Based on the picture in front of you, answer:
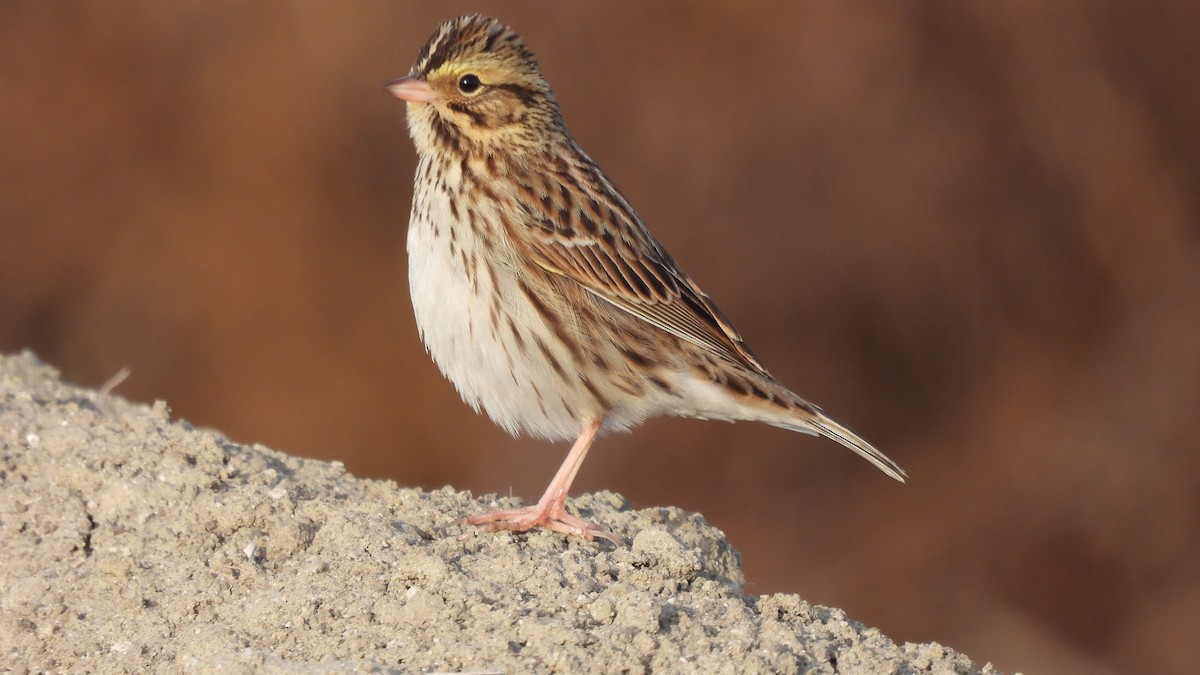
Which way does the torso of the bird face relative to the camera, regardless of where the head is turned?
to the viewer's left
